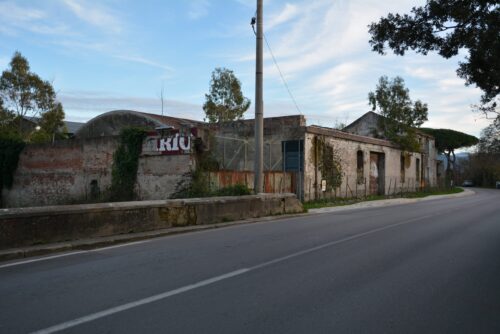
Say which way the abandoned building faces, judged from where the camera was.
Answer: facing the viewer and to the right of the viewer

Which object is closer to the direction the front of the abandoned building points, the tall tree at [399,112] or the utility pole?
the utility pole

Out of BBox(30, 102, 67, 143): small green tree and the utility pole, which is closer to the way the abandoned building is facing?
the utility pole

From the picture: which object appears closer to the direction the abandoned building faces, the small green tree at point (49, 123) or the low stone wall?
the low stone wall

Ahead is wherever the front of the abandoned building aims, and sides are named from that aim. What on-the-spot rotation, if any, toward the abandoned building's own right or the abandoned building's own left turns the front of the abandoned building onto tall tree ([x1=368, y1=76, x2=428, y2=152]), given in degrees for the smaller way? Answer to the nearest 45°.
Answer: approximately 90° to the abandoned building's own left

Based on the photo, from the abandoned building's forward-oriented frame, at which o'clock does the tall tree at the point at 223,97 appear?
The tall tree is roughly at 8 o'clock from the abandoned building.
